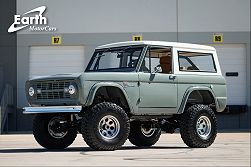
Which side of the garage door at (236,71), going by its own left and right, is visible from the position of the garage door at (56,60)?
right

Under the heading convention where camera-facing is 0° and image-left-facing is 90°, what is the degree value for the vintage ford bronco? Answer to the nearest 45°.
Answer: approximately 45°

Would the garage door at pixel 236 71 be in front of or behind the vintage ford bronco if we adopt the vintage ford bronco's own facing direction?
behind

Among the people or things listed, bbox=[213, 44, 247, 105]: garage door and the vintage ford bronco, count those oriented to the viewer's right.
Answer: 0

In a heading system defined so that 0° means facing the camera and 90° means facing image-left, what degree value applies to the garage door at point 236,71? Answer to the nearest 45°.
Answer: approximately 0°

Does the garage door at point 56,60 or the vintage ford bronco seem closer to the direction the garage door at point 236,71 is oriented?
the vintage ford bronco

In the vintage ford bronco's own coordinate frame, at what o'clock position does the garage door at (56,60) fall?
The garage door is roughly at 4 o'clock from the vintage ford bronco.

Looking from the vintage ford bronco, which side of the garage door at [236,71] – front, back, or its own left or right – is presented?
front
